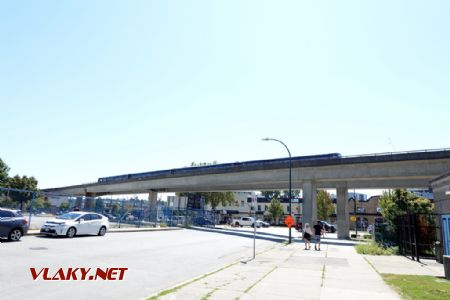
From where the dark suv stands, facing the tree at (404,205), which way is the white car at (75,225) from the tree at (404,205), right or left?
left

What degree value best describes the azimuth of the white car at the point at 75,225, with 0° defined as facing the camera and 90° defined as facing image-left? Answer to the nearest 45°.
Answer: approximately 45°

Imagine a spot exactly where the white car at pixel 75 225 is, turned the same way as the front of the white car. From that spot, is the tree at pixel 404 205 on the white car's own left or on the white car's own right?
on the white car's own left

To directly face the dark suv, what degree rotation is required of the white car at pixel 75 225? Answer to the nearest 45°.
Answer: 0° — it already faces it
